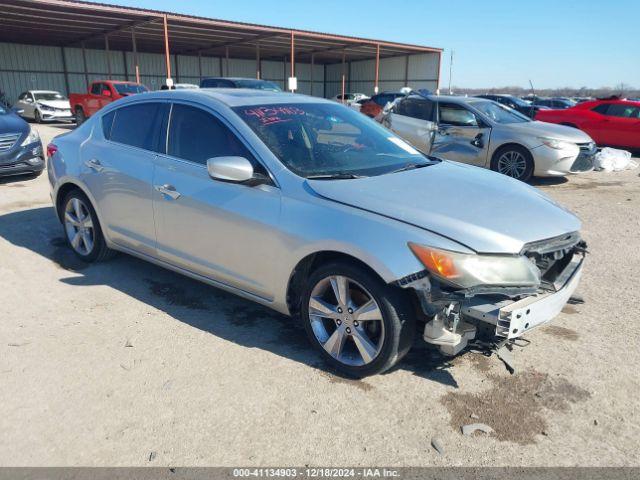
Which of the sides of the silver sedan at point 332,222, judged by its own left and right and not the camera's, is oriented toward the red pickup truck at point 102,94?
back

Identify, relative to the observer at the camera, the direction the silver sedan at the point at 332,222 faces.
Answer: facing the viewer and to the right of the viewer

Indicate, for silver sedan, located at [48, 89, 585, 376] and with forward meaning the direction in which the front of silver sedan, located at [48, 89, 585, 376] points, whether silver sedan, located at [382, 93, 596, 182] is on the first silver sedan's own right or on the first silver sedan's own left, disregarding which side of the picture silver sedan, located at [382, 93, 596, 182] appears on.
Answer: on the first silver sedan's own left

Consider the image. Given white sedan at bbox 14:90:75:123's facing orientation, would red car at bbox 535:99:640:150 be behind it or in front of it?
in front

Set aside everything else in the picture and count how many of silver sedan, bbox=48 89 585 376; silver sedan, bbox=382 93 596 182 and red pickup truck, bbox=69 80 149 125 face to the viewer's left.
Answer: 0

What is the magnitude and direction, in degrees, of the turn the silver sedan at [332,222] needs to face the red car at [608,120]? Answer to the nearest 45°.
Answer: approximately 90° to its left

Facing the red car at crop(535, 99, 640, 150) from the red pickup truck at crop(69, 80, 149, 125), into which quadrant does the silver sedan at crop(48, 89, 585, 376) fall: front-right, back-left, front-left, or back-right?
front-right

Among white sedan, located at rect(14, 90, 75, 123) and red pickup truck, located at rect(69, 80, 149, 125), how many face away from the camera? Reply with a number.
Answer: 0
